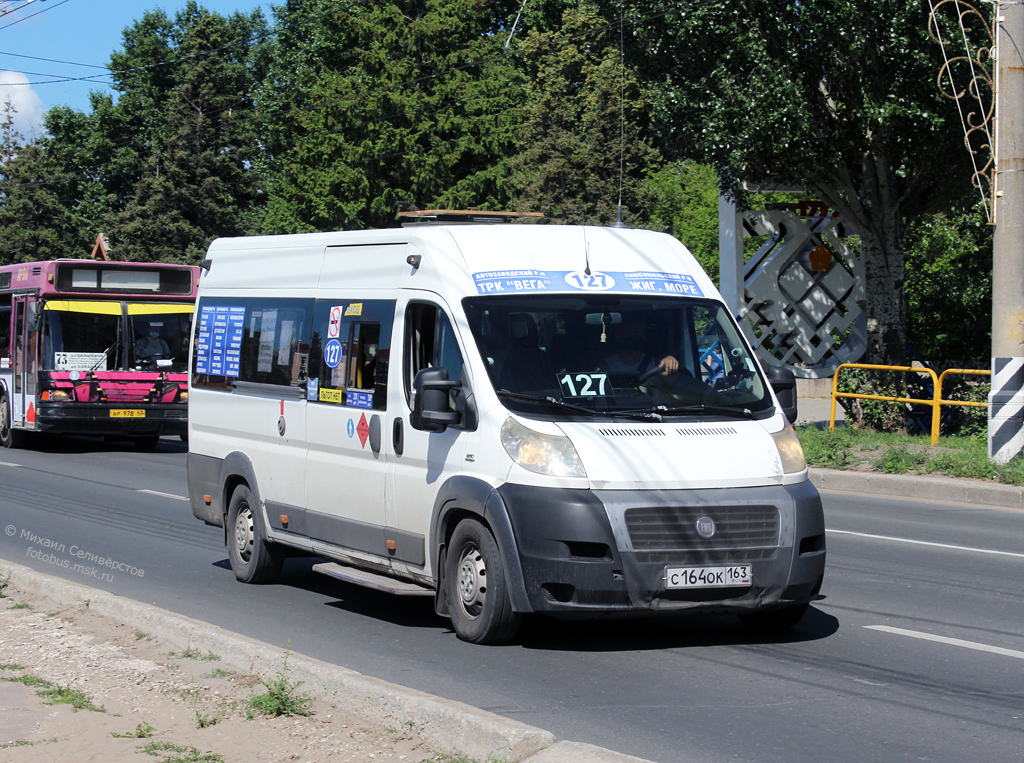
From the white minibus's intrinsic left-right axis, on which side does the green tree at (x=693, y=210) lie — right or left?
on its left

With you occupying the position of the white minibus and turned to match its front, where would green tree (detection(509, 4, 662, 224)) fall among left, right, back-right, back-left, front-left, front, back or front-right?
back-left

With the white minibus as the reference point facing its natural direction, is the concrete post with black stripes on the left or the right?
on its left

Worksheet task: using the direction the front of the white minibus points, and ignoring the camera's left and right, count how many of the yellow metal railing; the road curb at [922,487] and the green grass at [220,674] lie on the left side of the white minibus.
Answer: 2

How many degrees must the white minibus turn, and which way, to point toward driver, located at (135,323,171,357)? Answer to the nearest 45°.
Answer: approximately 180°

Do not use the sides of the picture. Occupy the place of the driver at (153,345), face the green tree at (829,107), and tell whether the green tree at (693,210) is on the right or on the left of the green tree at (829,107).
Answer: left

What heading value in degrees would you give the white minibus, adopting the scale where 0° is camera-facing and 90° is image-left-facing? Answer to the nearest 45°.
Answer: approximately 315°

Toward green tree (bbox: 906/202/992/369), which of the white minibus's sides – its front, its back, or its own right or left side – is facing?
left

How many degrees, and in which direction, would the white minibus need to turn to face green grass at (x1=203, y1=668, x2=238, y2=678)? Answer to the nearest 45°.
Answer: approximately 90° to its right

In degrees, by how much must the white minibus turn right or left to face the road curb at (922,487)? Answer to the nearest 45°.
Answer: approximately 90° to its left

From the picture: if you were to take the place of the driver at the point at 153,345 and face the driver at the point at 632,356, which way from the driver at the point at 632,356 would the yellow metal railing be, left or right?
left

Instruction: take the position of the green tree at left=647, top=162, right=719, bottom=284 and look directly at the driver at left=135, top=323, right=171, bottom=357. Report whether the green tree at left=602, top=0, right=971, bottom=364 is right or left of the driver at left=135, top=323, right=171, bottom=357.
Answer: left
